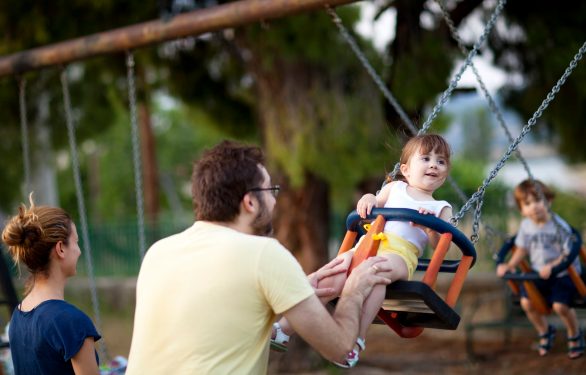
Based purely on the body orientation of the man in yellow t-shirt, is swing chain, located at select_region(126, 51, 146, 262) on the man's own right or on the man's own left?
on the man's own left

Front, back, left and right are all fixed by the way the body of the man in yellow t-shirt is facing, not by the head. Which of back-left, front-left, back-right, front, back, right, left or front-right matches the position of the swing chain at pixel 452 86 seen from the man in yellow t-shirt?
front

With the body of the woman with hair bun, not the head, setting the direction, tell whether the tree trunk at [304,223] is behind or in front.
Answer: in front

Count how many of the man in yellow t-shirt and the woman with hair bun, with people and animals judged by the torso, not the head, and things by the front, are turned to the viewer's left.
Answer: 0

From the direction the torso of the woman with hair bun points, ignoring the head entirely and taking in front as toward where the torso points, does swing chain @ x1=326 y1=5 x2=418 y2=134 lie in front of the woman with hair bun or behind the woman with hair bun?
in front

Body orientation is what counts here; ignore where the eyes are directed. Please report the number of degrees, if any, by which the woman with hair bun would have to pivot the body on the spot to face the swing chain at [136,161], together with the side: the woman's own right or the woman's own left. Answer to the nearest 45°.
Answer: approximately 45° to the woman's own left

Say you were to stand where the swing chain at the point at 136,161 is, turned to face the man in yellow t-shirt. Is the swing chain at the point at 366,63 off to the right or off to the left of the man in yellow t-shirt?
left

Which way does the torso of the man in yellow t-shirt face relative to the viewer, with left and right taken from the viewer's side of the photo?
facing away from the viewer and to the right of the viewer

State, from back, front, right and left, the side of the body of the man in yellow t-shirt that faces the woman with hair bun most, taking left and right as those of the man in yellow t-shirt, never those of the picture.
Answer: left

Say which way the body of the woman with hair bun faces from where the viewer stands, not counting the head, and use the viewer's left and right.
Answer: facing away from the viewer and to the right of the viewer

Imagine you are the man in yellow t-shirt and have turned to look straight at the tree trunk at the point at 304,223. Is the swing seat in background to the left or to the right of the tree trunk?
right
